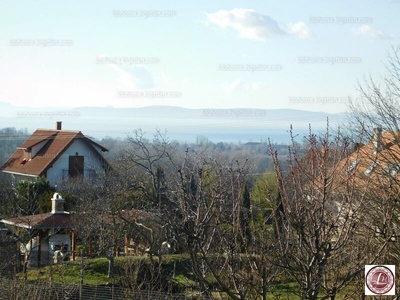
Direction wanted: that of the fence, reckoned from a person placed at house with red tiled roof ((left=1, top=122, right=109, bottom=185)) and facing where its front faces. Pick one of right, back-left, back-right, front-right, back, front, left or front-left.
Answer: front-right

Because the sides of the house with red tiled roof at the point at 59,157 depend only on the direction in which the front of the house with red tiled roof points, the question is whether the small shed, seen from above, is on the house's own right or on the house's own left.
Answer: on the house's own right

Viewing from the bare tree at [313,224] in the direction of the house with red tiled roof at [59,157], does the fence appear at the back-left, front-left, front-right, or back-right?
front-left

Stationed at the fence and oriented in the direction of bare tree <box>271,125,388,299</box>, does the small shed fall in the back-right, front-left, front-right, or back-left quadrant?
back-left

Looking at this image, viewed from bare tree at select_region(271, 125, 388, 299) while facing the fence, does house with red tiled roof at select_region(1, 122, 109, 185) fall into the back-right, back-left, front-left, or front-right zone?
front-right

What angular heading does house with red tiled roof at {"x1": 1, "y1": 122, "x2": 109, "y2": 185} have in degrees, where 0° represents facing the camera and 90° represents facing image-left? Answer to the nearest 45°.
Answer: approximately 315°
